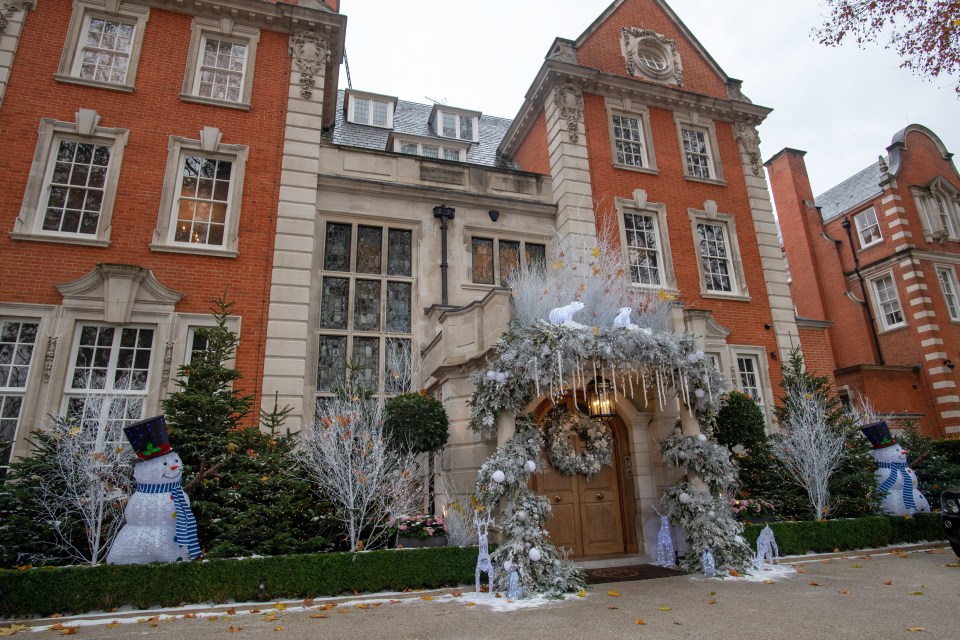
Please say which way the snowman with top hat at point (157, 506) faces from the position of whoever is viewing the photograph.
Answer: facing the viewer and to the right of the viewer

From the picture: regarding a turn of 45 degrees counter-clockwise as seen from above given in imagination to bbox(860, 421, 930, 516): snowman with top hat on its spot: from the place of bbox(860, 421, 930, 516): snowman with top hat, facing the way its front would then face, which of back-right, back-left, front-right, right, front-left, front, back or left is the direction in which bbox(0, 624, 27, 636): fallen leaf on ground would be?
back-right

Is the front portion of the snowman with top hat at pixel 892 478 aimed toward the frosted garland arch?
no

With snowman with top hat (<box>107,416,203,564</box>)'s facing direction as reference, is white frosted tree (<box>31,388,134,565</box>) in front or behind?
behind

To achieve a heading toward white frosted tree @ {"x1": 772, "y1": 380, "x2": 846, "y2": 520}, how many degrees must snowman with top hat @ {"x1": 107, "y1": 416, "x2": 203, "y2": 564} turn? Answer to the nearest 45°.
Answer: approximately 45° to its left

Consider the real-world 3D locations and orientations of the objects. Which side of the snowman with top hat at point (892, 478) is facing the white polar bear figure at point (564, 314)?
right

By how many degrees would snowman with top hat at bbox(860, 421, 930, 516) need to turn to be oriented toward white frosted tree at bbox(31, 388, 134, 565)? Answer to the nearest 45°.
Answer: approximately 90° to its right

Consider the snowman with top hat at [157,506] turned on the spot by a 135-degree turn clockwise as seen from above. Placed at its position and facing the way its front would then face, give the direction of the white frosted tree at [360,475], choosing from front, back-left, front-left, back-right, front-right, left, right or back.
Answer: back

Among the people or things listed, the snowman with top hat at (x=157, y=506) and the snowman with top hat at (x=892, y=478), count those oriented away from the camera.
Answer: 0

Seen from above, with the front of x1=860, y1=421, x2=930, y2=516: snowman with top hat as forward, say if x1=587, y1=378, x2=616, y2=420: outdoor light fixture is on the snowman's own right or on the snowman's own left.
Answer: on the snowman's own right

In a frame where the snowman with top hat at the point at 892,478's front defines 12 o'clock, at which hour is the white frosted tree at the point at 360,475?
The white frosted tree is roughly at 3 o'clock from the snowman with top hat.

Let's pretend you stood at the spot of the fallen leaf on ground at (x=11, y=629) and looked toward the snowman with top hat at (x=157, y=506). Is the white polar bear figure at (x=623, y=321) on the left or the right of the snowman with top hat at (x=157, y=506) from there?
right

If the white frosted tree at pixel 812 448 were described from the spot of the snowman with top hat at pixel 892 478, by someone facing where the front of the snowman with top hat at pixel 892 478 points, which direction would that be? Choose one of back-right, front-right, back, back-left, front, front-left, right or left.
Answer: right

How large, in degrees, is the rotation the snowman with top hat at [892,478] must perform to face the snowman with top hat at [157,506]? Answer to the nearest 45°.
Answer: approximately 90° to its right
